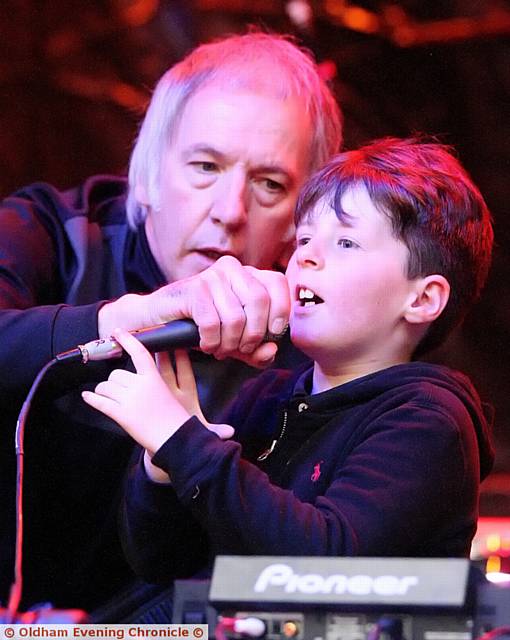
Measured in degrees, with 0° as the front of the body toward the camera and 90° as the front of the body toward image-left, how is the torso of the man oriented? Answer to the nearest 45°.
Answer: approximately 315°

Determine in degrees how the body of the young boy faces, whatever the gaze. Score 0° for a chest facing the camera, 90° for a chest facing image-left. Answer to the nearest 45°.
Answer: approximately 45°

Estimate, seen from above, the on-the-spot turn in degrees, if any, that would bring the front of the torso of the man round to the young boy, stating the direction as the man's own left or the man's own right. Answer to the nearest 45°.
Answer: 0° — they already face them

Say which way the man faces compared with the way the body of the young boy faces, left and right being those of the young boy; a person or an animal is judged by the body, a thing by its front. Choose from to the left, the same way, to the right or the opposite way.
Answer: to the left

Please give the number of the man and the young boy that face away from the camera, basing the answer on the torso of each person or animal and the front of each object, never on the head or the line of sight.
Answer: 0

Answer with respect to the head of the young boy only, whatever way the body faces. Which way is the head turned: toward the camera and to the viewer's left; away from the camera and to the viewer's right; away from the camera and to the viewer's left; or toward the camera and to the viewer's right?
toward the camera and to the viewer's left

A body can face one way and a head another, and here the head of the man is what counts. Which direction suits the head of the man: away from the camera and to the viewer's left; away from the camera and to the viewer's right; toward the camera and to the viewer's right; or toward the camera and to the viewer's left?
toward the camera and to the viewer's right

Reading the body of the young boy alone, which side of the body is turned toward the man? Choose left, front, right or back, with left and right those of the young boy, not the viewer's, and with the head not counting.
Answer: right
